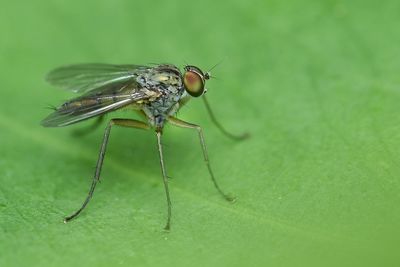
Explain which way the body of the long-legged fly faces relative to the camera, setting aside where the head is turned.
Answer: to the viewer's right
